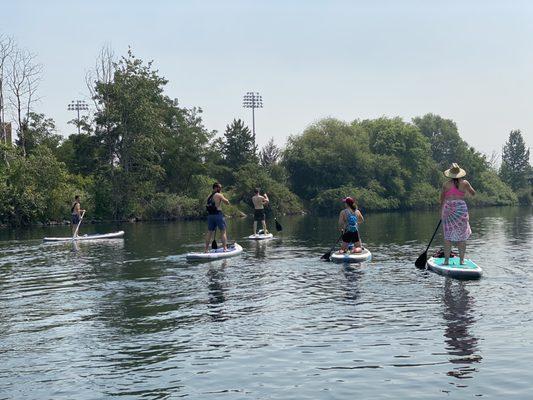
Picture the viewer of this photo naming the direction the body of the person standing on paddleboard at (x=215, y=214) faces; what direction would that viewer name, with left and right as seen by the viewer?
facing away from the viewer and to the right of the viewer

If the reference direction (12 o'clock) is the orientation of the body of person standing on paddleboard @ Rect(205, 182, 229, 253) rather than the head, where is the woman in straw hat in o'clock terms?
The woman in straw hat is roughly at 3 o'clock from the person standing on paddleboard.

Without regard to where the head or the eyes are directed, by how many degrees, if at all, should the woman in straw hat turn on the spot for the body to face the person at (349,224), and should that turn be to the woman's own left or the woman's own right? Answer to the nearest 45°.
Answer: approximately 45° to the woman's own left

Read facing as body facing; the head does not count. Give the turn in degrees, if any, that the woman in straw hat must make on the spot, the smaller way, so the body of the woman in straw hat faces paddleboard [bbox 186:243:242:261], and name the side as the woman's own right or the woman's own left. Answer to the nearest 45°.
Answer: approximately 90° to the woman's own left

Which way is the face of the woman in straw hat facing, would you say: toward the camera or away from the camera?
away from the camera

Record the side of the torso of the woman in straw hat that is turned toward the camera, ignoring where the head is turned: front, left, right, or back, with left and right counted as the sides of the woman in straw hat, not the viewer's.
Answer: back
